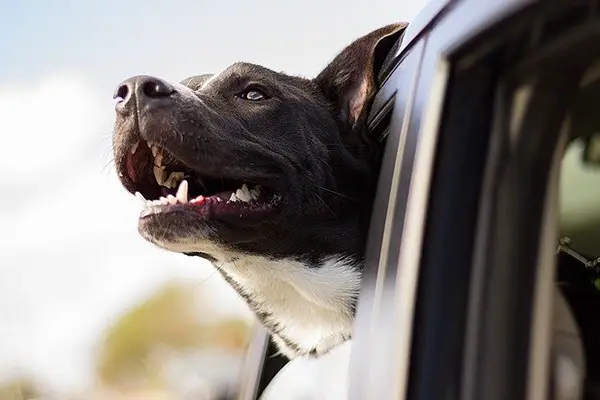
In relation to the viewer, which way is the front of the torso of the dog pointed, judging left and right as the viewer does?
facing the viewer and to the left of the viewer

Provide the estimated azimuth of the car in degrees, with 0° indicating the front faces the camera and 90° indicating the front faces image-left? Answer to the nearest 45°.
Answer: approximately 135°
